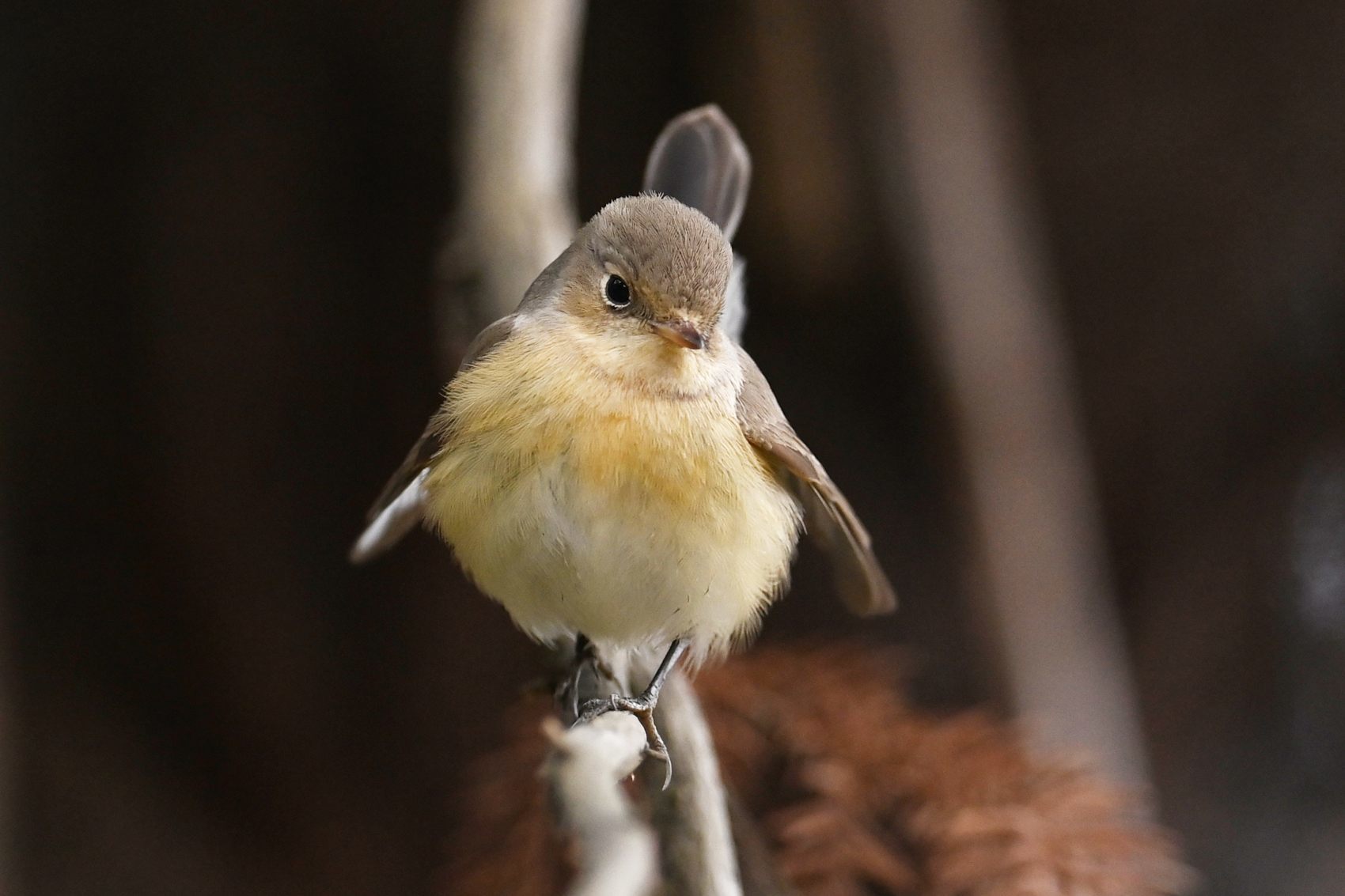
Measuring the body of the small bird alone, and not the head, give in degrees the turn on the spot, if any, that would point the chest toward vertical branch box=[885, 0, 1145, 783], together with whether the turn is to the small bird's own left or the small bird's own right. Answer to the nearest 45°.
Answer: approximately 135° to the small bird's own left

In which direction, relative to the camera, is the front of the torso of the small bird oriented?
toward the camera
